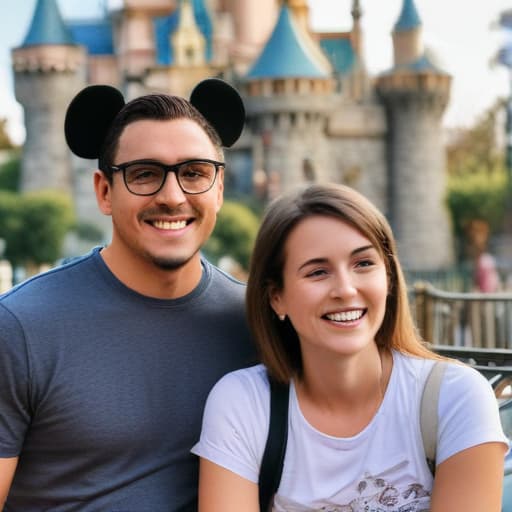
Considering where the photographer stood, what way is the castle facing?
facing the viewer

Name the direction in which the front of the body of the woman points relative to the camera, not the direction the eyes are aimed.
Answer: toward the camera

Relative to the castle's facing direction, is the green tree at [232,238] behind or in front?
in front

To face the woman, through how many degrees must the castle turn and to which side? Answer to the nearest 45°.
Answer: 0° — it already faces them

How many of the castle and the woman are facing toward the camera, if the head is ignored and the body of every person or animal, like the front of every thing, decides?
2

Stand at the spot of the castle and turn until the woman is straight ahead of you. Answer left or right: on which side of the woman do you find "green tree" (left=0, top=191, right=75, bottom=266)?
right

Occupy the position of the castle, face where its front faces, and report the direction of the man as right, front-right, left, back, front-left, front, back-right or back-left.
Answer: front

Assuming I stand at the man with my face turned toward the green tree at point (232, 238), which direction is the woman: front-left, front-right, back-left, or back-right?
back-right

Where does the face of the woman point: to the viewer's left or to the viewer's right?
to the viewer's right

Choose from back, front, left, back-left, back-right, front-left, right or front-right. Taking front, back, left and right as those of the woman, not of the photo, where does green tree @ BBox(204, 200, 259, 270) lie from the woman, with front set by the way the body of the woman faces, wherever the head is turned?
back

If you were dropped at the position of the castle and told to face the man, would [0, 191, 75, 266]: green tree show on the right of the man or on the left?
right

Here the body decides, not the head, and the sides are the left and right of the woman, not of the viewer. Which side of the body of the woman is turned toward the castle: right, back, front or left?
back

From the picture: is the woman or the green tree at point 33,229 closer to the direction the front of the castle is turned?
the woman
